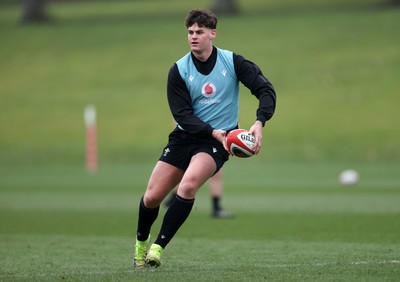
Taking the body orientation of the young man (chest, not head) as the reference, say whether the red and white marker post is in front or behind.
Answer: behind

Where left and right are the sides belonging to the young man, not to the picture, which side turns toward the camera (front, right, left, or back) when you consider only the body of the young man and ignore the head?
front

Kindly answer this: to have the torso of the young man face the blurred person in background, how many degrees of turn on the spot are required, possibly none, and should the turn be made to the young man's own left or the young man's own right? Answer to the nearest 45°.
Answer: approximately 180°

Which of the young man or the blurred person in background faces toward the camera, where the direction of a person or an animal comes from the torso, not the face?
the young man
